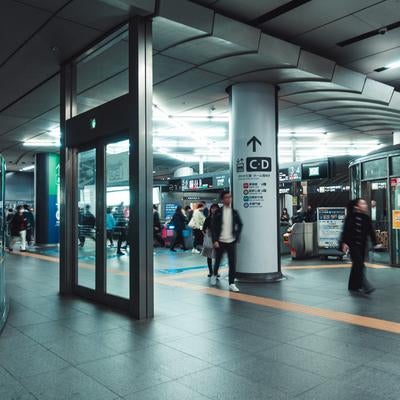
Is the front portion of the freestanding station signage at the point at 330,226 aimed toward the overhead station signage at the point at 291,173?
no

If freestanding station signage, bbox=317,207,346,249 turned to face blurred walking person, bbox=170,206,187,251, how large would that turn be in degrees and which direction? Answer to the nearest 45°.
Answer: approximately 90° to its right

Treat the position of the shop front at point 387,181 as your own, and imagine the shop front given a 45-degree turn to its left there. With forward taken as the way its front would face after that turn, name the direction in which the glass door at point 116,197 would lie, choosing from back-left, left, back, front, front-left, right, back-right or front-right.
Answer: front-right

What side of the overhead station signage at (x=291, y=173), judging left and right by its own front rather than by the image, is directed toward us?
front

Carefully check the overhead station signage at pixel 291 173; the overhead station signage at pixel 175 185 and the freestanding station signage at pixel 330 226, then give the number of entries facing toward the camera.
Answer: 3

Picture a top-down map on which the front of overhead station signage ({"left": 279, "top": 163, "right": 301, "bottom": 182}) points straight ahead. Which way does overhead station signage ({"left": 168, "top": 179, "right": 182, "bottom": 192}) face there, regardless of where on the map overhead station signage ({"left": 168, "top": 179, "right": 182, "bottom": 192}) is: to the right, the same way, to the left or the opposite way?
the same way

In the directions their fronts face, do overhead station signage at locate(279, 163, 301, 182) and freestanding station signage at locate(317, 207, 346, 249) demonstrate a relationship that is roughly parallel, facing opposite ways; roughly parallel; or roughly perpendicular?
roughly parallel

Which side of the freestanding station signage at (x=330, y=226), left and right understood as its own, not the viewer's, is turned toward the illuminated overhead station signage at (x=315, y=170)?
back

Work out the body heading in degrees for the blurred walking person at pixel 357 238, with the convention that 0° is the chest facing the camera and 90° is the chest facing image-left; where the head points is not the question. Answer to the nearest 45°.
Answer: approximately 315°

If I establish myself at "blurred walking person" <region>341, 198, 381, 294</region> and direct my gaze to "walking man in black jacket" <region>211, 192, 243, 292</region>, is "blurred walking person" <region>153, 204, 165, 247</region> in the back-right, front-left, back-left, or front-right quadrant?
front-right

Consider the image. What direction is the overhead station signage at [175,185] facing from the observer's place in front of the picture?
facing the viewer

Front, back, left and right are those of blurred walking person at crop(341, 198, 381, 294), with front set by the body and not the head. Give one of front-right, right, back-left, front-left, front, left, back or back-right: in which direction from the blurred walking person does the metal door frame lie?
right

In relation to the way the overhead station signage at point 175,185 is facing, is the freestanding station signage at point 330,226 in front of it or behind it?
in front

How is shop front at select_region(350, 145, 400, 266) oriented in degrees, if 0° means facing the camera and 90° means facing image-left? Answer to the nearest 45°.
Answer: approximately 45°

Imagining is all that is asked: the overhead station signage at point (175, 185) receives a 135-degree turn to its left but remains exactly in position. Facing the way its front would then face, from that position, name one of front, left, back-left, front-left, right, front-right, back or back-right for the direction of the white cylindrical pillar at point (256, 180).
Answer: back-right

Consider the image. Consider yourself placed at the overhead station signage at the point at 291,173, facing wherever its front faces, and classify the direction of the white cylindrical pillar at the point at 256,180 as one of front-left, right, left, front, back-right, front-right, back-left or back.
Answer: front
